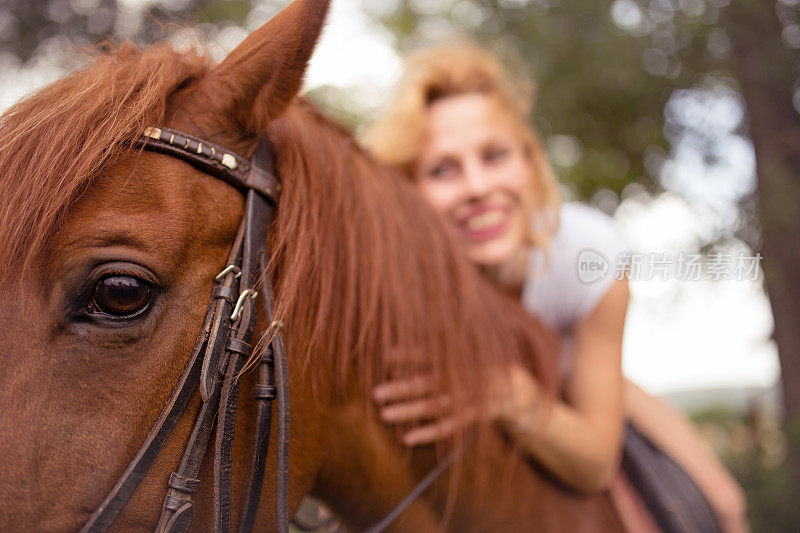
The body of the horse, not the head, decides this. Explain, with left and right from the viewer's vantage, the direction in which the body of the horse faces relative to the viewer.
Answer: facing the viewer and to the left of the viewer

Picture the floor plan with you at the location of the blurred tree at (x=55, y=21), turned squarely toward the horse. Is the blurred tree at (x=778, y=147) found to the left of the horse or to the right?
left

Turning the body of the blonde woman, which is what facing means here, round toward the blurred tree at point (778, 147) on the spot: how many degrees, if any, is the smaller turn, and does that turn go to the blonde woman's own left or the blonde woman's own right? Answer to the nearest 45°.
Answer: approximately 180°

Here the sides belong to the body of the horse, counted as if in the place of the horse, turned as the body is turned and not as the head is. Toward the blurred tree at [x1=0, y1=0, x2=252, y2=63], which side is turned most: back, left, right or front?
right
